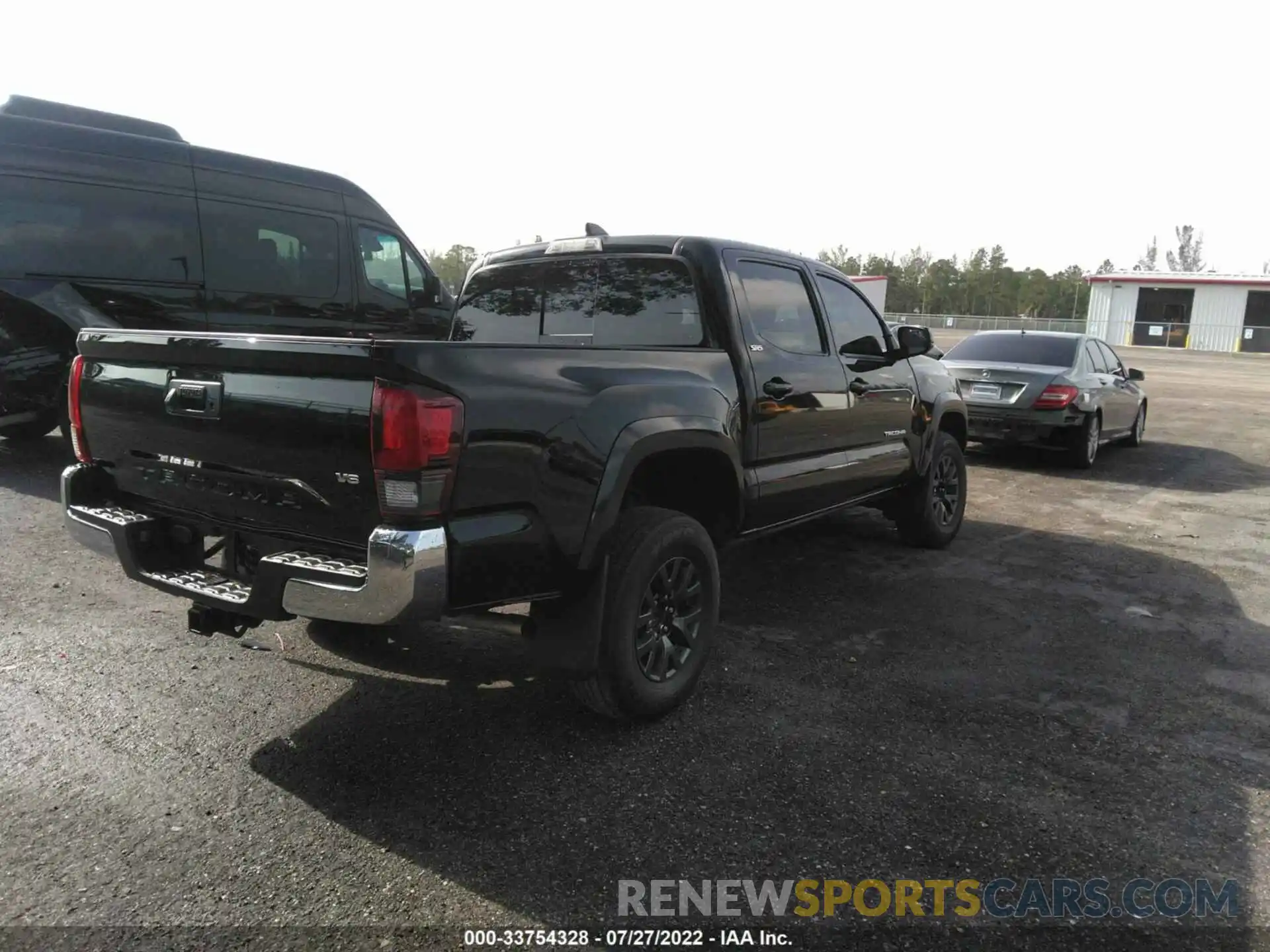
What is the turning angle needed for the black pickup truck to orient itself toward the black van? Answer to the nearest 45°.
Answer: approximately 90° to its left

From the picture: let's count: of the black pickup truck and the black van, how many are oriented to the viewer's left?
0

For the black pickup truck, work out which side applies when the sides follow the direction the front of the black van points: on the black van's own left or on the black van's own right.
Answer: on the black van's own right

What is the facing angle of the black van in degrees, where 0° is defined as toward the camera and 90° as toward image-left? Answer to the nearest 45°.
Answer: approximately 225°

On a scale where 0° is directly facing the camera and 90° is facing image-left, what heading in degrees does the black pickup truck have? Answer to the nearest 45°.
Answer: approximately 225°
